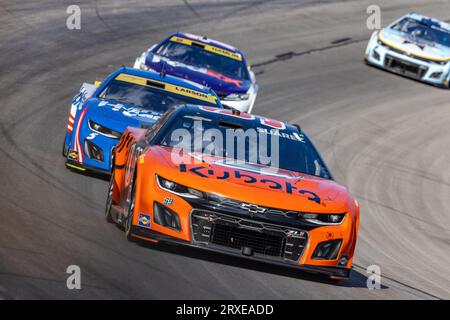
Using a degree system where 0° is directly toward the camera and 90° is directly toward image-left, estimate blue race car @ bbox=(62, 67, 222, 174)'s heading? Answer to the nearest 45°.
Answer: approximately 0°

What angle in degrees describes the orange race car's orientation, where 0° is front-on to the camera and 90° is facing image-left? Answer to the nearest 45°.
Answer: approximately 0°

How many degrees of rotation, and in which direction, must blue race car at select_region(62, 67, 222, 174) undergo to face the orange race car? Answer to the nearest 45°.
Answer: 0° — it already faces it

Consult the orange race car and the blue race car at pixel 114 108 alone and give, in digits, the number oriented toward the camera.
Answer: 2

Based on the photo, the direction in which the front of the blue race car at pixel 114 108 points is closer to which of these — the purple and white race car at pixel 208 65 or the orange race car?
the orange race car

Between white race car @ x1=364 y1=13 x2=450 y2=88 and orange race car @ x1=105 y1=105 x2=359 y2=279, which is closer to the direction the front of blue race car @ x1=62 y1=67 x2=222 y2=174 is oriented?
the orange race car

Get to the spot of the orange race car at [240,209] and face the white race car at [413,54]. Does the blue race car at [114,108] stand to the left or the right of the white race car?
left

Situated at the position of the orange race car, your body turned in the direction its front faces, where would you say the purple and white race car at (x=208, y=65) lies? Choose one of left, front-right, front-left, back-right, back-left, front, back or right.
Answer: back

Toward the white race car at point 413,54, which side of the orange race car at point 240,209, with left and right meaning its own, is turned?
back
